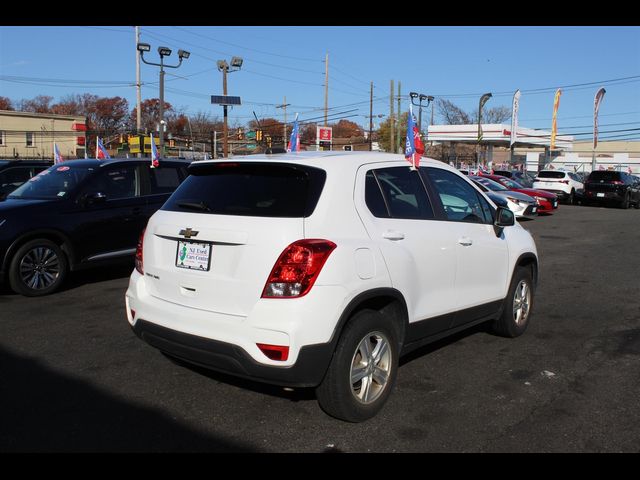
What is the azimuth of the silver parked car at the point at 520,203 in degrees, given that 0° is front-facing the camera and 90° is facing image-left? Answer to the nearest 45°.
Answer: approximately 315°

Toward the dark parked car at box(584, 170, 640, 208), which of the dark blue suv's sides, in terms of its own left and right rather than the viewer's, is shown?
back

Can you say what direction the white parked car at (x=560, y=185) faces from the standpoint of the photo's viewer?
facing away from the viewer and to the right of the viewer

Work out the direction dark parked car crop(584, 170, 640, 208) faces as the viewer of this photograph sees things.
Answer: facing away from the viewer and to the right of the viewer

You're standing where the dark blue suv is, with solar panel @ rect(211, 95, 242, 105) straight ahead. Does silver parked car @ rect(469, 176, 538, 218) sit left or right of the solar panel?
right

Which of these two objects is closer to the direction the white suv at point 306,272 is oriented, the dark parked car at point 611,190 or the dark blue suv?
the dark parked car

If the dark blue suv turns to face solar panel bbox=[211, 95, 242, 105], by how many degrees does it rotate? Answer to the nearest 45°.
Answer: approximately 135° to its right

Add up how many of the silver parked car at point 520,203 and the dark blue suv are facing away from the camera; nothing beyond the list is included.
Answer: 0

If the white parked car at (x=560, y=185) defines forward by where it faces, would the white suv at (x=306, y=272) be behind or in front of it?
behind

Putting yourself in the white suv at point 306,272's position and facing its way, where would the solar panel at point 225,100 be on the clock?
The solar panel is roughly at 10 o'clock from the white suv.

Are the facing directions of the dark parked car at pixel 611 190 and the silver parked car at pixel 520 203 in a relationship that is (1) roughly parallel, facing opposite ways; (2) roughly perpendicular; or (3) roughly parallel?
roughly perpendicular
